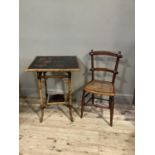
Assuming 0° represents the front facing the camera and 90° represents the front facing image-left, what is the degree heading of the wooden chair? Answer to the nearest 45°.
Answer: approximately 45°
